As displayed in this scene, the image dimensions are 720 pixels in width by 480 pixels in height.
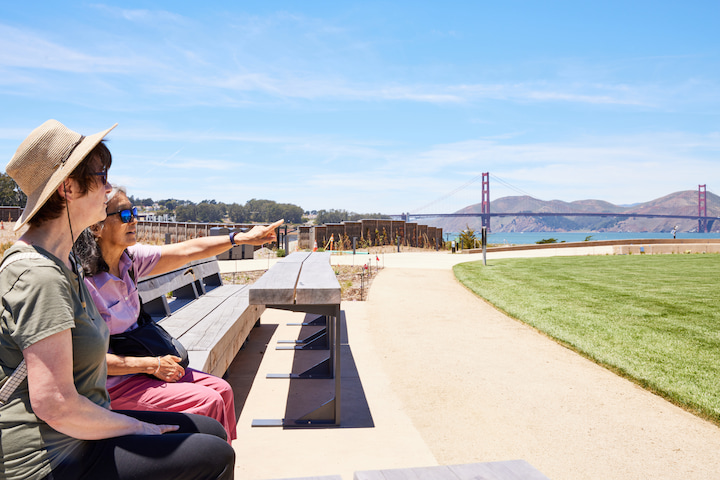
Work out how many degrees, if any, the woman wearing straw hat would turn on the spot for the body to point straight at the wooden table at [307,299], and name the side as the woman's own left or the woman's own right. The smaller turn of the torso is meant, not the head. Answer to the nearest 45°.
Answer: approximately 45° to the woman's own left

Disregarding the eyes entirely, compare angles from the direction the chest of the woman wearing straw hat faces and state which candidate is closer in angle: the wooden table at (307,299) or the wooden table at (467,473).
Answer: the wooden table at (467,473)

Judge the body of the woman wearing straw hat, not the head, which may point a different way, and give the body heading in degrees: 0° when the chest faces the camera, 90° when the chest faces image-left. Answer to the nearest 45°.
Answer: approximately 270°

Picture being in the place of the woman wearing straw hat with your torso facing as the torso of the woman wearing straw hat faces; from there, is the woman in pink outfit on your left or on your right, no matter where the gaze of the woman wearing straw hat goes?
on your left

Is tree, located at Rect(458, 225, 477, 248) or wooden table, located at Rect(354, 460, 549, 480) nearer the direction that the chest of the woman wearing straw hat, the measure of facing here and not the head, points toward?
the wooden table

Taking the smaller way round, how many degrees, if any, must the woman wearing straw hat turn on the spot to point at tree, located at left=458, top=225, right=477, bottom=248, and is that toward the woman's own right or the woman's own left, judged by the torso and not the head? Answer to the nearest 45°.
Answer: approximately 45° to the woman's own left
